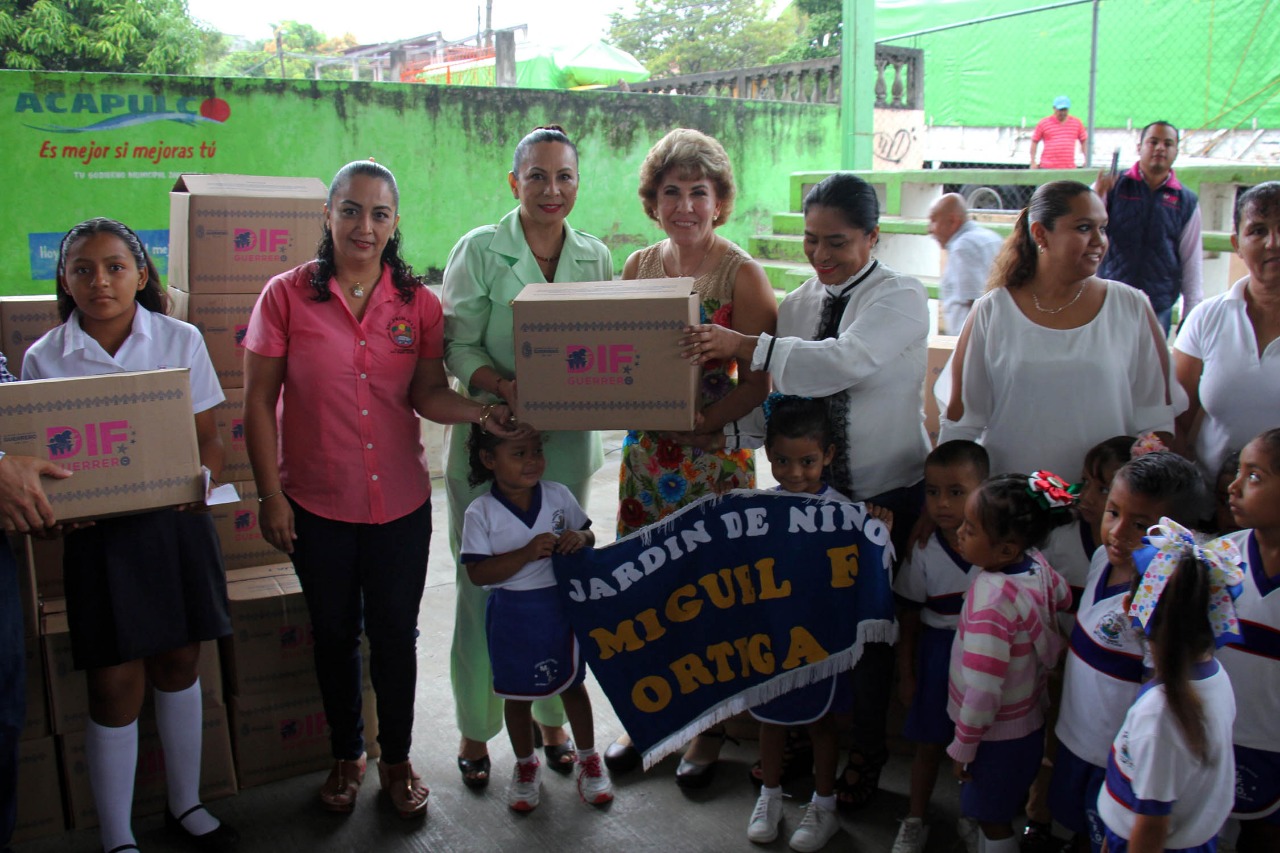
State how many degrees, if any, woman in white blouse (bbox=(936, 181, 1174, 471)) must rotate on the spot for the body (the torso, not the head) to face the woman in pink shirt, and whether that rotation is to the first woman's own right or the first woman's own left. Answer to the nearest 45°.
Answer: approximately 90° to the first woman's own right

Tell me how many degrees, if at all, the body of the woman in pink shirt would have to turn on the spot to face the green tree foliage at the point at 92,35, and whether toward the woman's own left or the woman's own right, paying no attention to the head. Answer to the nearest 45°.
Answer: approximately 180°

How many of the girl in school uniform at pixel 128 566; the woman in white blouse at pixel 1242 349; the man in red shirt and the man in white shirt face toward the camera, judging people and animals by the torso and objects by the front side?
3

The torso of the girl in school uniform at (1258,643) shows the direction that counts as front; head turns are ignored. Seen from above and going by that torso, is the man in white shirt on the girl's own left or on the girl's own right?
on the girl's own right

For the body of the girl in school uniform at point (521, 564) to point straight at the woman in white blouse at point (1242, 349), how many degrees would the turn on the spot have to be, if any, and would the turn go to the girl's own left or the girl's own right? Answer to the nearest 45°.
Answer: approximately 45° to the girl's own left

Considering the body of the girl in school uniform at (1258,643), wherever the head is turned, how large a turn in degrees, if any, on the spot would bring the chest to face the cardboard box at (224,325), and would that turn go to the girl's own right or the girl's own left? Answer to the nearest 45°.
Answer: approximately 45° to the girl's own right

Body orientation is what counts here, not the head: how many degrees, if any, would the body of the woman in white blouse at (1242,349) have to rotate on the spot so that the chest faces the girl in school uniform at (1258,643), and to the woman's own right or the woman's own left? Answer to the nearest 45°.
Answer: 0° — they already face them

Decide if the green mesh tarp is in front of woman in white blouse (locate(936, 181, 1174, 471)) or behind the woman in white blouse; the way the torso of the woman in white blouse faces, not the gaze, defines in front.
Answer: behind
